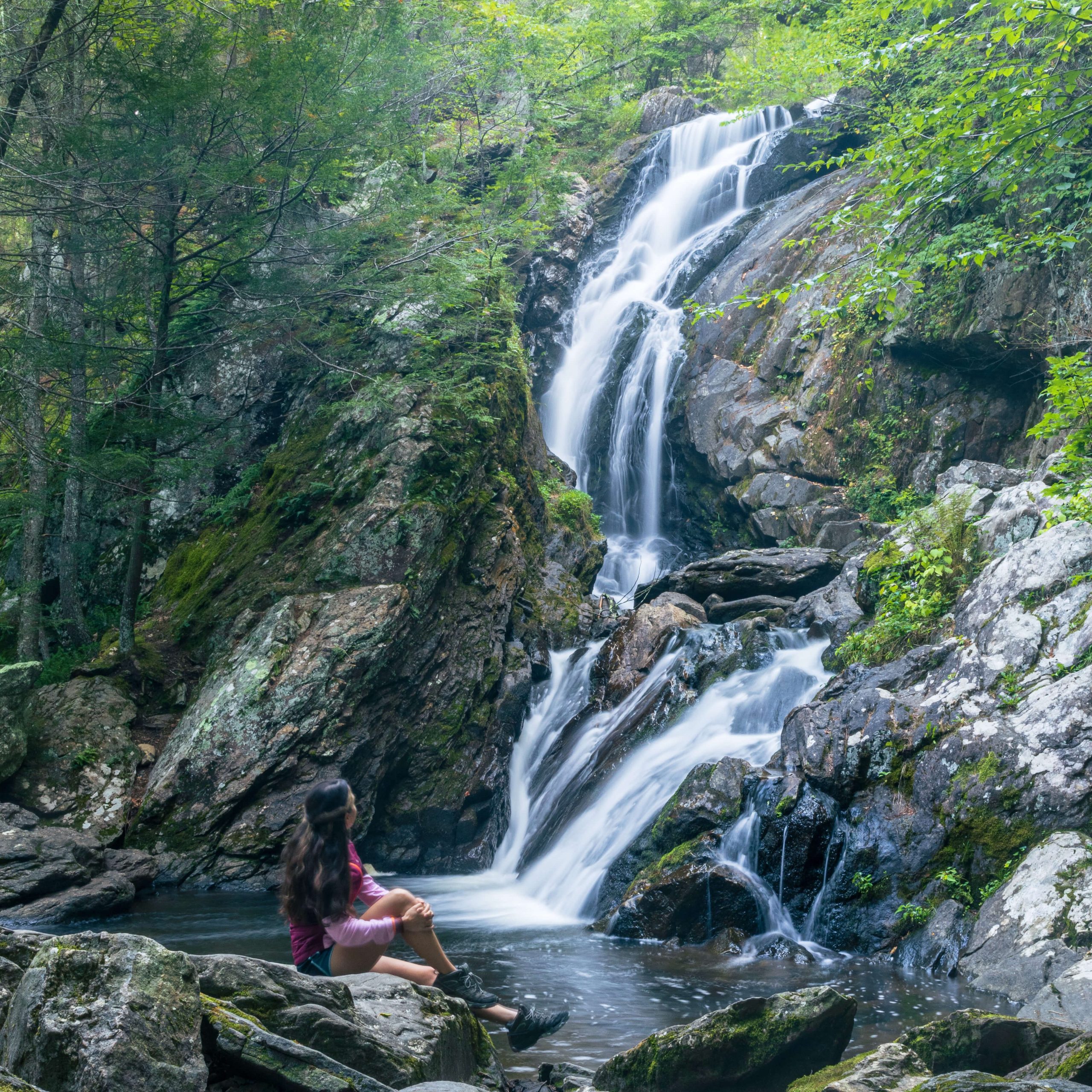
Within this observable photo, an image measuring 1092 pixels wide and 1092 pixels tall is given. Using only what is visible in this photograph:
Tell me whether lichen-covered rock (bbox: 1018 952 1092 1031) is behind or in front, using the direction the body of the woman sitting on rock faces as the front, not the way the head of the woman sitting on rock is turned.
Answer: in front

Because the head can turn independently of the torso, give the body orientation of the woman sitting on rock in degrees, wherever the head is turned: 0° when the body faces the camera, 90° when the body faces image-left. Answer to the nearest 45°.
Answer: approximately 270°

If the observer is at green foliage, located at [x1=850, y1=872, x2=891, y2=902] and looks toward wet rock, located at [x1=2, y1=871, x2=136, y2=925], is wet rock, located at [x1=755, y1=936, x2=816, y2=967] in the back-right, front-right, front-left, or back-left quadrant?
front-left

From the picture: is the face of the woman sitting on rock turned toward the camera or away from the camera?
away from the camera

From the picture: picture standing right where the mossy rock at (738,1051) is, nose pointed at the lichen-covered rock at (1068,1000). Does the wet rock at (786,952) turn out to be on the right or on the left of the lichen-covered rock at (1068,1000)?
left
